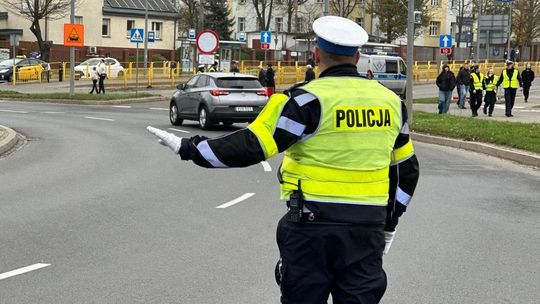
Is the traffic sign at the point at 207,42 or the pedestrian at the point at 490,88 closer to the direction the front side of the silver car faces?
the traffic sign

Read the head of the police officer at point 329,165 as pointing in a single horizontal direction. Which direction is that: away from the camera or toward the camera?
away from the camera

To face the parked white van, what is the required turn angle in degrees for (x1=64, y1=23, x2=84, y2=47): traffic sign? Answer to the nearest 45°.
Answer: approximately 90° to its left

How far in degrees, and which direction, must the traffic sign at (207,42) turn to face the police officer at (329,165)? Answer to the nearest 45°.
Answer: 0° — it already faces them

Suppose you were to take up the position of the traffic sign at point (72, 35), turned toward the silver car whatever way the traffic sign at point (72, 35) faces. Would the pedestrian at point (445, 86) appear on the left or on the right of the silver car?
left

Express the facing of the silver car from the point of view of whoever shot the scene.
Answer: facing away from the viewer and to the left of the viewer
